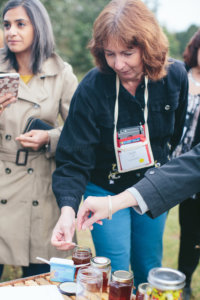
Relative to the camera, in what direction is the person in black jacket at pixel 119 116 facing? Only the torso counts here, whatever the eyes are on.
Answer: toward the camera

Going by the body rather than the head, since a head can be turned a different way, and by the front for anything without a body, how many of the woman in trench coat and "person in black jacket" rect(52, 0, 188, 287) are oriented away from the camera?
0

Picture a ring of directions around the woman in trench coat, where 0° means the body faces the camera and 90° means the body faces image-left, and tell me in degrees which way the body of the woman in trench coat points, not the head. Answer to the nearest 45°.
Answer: approximately 45°

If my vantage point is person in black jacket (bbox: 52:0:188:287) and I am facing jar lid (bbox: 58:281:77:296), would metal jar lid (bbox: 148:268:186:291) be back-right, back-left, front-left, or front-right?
front-left

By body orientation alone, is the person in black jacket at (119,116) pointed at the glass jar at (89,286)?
yes

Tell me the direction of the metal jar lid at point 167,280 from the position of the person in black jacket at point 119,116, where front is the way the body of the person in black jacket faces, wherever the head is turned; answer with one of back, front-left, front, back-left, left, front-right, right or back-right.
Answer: front

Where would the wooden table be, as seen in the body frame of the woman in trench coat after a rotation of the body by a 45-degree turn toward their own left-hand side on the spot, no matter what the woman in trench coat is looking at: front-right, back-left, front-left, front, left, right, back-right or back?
front

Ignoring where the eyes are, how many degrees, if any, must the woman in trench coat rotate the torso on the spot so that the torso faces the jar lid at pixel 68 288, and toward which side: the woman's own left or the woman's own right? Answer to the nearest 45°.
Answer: approximately 45° to the woman's own left
